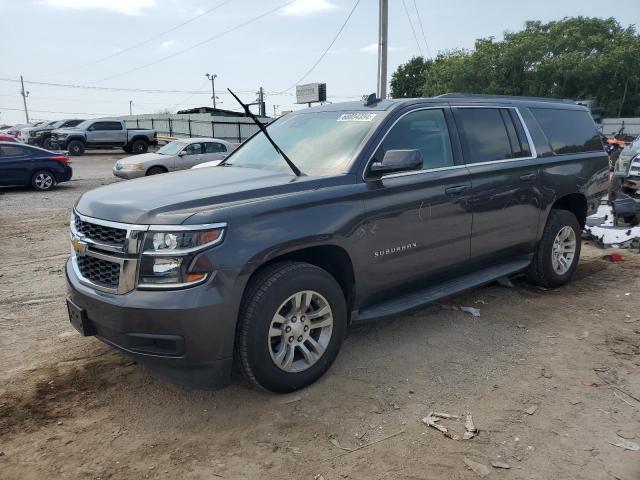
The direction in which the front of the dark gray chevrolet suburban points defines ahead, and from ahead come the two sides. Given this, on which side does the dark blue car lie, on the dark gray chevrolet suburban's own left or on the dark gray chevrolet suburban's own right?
on the dark gray chevrolet suburban's own right

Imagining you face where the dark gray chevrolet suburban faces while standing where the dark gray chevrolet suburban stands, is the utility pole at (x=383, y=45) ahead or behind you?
behind

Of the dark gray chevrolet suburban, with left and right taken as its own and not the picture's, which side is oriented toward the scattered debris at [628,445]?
left

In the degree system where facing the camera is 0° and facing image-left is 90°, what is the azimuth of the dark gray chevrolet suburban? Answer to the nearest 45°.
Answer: approximately 45°

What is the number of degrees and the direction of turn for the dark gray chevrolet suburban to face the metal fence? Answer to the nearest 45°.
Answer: approximately 135° to its right

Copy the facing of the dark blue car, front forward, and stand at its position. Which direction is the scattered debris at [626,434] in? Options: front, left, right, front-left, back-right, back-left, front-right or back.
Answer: left

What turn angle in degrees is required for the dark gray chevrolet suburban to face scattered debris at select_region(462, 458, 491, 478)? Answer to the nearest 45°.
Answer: approximately 90° to its left

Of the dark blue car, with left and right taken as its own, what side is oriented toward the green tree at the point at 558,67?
back

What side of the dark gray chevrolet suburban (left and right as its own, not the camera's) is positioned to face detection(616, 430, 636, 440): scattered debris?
left

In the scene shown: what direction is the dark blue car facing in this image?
to the viewer's left

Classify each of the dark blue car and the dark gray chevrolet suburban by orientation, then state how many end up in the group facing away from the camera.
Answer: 0
